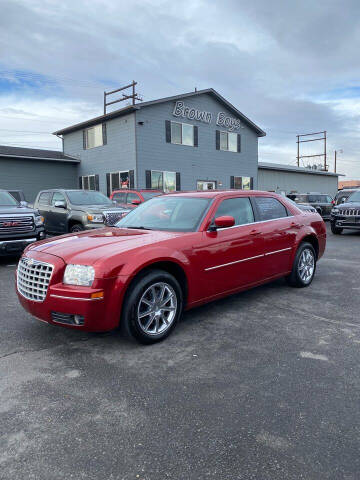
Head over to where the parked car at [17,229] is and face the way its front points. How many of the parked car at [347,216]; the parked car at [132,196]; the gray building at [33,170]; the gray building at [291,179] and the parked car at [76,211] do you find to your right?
0

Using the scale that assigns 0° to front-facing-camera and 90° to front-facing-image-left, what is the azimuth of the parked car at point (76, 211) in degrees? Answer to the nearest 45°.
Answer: approximately 315°

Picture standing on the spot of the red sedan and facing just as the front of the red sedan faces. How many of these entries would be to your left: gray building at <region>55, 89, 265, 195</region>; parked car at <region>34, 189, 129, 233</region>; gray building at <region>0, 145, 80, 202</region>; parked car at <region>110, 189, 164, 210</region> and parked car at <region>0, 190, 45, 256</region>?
0

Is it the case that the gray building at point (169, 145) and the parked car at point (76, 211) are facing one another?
no

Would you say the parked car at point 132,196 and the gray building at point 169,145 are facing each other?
no

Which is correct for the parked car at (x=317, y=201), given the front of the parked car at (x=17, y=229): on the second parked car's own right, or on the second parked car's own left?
on the second parked car's own left

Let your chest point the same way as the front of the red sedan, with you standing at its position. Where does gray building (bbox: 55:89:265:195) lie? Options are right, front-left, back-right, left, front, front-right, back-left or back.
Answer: back-right

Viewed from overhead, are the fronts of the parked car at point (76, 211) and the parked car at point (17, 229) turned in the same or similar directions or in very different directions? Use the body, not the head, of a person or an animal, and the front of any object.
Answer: same or similar directions

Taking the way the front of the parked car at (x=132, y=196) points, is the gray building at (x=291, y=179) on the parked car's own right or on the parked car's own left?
on the parked car's own left

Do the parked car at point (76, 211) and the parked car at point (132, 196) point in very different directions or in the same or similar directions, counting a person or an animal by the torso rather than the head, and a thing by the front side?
same or similar directions

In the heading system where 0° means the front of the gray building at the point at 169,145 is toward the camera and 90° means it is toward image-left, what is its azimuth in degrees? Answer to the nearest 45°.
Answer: approximately 315°

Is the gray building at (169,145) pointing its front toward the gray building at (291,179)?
no

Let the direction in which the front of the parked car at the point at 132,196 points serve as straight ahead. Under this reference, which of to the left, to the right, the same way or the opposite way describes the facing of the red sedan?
to the right

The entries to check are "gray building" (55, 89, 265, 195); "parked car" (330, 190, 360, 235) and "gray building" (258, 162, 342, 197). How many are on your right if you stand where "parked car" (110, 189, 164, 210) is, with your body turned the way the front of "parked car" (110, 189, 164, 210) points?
0

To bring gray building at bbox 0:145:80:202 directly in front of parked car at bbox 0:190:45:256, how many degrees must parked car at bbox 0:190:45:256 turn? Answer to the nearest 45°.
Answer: approximately 135° to its left

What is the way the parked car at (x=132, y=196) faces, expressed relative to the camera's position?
facing the viewer and to the right of the viewer

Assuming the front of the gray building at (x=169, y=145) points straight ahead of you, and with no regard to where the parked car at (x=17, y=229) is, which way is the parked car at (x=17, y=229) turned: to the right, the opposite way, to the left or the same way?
the same way

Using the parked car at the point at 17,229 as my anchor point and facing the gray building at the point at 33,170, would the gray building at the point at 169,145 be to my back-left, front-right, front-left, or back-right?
front-right

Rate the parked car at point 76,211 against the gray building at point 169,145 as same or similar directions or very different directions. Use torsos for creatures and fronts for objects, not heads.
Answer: same or similar directions

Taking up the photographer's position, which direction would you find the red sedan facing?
facing the viewer and to the left of the viewer

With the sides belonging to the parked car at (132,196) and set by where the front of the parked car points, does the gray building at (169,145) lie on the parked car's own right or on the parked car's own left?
on the parked car's own left
